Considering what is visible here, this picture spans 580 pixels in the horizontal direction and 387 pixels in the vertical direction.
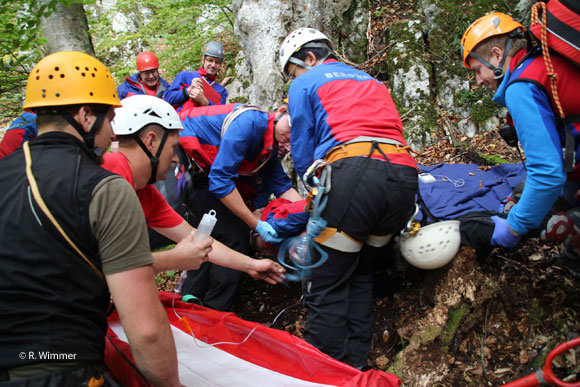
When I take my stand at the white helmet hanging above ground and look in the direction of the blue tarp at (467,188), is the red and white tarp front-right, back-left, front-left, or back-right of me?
back-left

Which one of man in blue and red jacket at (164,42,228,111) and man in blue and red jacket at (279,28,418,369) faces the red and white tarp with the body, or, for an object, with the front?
man in blue and red jacket at (164,42,228,111)

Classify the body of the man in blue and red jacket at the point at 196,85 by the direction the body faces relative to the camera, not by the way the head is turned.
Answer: toward the camera

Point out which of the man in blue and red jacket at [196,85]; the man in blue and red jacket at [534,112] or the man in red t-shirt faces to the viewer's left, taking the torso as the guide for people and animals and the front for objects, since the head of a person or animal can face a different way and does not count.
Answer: the man in blue and red jacket at [534,112]

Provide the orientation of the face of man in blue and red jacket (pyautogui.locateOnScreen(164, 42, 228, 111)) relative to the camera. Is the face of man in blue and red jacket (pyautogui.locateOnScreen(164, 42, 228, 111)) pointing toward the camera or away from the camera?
toward the camera

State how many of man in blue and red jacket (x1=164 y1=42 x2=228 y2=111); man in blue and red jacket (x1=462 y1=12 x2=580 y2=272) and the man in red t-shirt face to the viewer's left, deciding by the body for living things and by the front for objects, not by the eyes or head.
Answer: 1

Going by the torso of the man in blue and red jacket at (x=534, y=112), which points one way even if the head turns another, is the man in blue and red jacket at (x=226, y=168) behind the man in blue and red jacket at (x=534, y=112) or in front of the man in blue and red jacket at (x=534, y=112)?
in front

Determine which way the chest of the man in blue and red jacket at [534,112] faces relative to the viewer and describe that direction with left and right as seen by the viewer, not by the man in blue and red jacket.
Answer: facing to the left of the viewer

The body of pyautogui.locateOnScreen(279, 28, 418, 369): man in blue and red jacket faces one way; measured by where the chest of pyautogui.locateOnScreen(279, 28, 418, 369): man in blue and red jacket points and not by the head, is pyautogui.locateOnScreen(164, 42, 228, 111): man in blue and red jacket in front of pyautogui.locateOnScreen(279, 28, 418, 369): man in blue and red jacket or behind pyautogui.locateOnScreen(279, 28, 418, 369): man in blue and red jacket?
in front

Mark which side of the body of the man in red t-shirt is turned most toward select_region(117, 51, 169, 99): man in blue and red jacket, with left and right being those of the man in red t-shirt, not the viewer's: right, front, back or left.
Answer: left

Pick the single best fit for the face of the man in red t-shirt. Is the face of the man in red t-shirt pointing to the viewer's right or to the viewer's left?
to the viewer's right

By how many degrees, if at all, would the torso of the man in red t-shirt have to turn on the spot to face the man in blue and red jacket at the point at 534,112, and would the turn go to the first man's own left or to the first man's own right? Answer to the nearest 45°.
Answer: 0° — they already face them

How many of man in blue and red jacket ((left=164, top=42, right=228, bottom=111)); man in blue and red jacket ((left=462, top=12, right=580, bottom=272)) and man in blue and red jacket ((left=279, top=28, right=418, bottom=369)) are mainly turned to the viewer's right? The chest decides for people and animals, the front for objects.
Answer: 0

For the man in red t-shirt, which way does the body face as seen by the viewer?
to the viewer's right
